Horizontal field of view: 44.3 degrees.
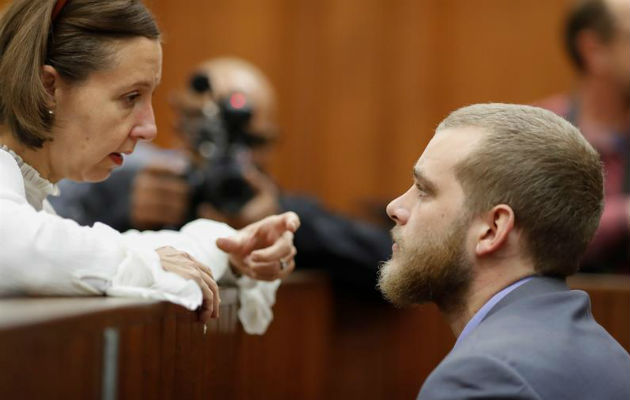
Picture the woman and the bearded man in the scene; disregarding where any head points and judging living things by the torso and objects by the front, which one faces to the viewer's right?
the woman

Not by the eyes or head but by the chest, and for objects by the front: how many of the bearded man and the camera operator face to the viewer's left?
1

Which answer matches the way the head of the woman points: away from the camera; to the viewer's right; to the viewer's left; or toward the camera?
to the viewer's right

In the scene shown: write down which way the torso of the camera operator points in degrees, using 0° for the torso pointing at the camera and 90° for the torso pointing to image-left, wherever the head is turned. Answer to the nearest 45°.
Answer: approximately 0°

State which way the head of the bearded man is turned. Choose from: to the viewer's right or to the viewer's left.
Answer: to the viewer's left

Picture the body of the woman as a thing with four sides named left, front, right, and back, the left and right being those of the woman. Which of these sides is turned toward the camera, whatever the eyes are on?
right

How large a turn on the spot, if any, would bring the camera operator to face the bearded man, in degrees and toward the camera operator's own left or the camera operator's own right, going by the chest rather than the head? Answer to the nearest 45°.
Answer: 0° — they already face them

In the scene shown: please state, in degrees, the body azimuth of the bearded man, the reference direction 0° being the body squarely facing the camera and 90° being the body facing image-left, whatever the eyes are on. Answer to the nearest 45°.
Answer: approximately 90°

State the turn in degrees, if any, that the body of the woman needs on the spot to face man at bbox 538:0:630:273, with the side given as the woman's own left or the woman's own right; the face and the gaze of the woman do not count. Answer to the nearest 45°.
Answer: approximately 45° to the woman's own left

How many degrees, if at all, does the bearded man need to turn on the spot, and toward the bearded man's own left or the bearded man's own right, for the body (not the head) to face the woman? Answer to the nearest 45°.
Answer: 0° — they already face them

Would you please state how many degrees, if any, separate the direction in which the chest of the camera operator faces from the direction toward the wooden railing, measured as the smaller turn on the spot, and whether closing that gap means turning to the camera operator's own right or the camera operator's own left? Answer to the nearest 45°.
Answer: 0° — they already face it

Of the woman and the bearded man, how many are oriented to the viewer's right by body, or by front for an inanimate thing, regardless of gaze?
1
